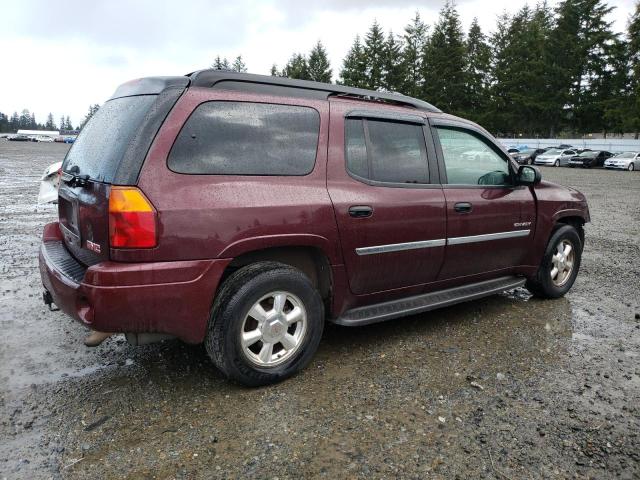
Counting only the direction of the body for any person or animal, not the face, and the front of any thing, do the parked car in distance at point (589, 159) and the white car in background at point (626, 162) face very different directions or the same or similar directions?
same or similar directions

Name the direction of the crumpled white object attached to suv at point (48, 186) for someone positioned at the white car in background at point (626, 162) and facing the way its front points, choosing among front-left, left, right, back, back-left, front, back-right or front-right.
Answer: front-left

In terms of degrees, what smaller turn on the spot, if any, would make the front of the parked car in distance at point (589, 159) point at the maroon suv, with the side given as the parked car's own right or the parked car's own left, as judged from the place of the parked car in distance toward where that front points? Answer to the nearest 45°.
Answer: approximately 45° to the parked car's own left

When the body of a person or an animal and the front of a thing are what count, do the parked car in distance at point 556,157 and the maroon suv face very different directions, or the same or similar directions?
very different directions

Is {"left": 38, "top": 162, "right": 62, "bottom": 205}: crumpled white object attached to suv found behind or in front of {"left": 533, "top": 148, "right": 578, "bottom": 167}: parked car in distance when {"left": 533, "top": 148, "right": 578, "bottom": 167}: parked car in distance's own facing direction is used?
in front

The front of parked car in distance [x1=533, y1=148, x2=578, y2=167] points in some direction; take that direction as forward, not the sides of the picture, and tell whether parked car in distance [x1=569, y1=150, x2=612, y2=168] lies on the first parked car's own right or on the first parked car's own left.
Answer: on the first parked car's own left

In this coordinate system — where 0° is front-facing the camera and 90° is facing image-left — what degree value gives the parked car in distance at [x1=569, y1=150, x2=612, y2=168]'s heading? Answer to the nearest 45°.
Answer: approximately 45°

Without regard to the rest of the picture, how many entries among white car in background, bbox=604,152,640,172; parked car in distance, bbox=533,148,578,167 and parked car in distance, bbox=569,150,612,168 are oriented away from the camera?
0

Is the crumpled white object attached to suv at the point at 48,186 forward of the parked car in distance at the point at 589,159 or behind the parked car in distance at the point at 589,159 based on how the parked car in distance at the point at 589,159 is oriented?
forward

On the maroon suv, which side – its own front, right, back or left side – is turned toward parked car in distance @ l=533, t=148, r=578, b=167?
front
